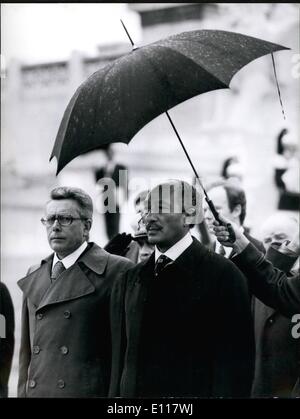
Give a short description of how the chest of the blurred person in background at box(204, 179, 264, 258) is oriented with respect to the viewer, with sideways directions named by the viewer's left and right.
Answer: facing the viewer and to the left of the viewer

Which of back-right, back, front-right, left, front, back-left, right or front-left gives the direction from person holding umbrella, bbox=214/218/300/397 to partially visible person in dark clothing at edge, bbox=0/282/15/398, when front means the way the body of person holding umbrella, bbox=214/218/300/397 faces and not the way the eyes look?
front-right

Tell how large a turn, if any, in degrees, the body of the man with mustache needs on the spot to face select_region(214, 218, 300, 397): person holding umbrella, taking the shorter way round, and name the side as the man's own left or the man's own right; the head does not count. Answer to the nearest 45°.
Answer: approximately 135° to the man's own left

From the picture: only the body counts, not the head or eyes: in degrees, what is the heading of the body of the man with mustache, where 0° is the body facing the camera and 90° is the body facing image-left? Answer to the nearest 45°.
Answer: approximately 45°

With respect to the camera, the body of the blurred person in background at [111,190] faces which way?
toward the camera

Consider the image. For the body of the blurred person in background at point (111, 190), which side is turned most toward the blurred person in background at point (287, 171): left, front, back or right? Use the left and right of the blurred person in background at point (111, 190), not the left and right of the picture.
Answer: left
